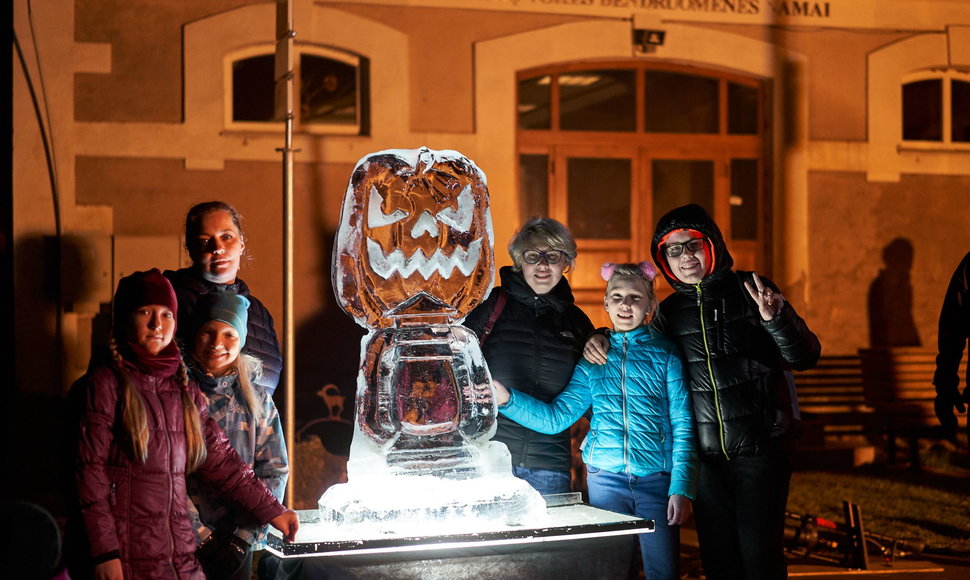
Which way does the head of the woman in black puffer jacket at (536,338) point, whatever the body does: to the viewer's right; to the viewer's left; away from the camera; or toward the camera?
toward the camera

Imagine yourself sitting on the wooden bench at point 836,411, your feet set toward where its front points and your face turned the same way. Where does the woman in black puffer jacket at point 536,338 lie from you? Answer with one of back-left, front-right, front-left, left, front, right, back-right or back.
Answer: front

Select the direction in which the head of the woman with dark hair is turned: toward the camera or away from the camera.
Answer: toward the camera

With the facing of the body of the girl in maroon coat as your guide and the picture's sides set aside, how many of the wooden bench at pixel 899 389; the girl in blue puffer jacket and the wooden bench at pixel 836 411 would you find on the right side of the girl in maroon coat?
0

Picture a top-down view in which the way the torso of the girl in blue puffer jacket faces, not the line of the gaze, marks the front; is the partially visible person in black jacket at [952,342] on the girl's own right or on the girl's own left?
on the girl's own left

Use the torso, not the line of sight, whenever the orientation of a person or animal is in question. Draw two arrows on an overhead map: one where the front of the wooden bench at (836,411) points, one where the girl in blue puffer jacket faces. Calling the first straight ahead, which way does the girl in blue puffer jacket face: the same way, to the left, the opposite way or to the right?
the same way

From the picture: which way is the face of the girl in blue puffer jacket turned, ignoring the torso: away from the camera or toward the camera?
toward the camera

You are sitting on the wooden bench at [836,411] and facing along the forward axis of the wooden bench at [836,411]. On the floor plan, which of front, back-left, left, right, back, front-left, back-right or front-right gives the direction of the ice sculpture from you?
front

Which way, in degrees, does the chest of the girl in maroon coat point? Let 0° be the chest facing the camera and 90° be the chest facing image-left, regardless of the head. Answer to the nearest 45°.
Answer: approximately 315°

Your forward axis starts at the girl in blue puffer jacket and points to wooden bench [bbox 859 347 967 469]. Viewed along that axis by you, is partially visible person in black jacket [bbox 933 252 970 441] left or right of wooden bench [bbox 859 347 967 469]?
right

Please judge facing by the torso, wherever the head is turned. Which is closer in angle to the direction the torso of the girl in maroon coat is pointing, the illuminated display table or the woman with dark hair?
the illuminated display table

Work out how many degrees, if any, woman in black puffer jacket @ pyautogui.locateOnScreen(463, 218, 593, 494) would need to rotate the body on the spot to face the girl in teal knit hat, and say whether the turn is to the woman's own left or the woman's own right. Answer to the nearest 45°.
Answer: approximately 45° to the woman's own right

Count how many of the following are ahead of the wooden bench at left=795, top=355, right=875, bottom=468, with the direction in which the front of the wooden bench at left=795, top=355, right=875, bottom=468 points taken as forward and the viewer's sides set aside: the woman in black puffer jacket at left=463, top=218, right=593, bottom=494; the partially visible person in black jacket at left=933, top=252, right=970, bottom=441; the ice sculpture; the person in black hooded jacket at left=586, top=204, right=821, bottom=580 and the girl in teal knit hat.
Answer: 5

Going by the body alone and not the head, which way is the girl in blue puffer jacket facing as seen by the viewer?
toward the camera

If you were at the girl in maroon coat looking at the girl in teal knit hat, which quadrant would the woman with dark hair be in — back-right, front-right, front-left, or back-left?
front-left

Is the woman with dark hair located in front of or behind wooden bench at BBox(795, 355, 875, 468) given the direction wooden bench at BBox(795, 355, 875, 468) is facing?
in front

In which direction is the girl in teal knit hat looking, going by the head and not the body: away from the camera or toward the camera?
toward the camera

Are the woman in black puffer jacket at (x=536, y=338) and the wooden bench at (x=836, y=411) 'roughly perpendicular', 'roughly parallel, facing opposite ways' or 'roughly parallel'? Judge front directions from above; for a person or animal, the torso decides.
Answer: roughly parallel

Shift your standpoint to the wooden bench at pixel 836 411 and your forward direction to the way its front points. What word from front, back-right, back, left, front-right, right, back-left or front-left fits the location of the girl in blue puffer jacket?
front
